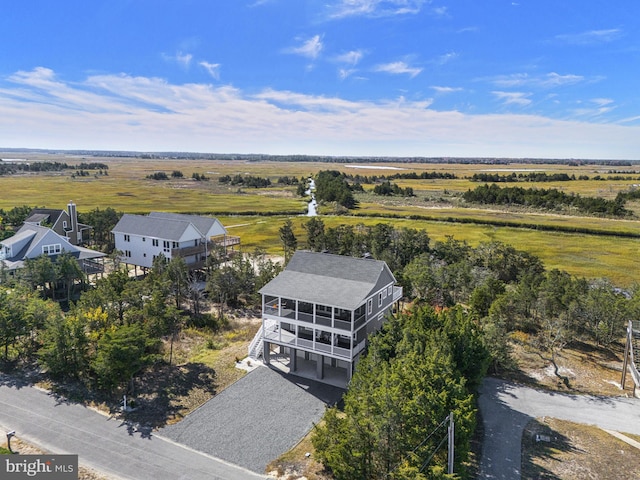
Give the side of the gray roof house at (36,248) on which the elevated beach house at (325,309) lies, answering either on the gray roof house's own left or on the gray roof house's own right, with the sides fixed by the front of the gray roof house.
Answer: on the gray roof house's own left

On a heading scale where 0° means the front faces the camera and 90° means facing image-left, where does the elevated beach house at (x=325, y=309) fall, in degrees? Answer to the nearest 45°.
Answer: approximately 45°

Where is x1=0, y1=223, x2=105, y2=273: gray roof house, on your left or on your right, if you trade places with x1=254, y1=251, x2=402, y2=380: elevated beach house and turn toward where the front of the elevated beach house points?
on your right

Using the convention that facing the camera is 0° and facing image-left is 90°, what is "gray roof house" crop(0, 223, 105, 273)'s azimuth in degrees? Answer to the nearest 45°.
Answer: approximately 45°
